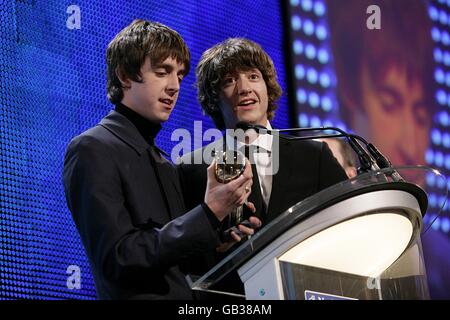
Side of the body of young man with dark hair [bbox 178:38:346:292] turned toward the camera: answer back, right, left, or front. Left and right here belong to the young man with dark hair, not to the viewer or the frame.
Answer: front

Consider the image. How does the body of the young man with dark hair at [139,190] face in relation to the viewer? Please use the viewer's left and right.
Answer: facing the viewer and to the right of the viewer

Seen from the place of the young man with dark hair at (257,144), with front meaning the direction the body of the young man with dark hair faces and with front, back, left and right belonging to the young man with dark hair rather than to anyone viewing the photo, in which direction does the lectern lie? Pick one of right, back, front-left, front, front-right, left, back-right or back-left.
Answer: front

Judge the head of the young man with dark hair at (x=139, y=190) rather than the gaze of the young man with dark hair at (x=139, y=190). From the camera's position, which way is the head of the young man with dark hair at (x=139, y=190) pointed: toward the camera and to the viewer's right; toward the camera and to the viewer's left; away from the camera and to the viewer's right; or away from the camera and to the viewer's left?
toward the camera and to the viewer's right

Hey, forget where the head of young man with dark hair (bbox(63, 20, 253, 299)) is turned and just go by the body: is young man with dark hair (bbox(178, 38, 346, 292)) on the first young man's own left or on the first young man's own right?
on the first young man's own left

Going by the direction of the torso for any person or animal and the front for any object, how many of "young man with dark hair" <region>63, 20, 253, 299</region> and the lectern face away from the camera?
0

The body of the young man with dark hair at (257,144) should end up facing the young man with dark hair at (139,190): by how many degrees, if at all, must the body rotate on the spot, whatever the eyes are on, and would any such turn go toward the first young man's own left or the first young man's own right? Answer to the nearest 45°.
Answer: approximately 45° to the first young man's own right

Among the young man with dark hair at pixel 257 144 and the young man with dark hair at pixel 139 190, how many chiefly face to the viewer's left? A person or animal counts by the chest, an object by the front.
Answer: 0
